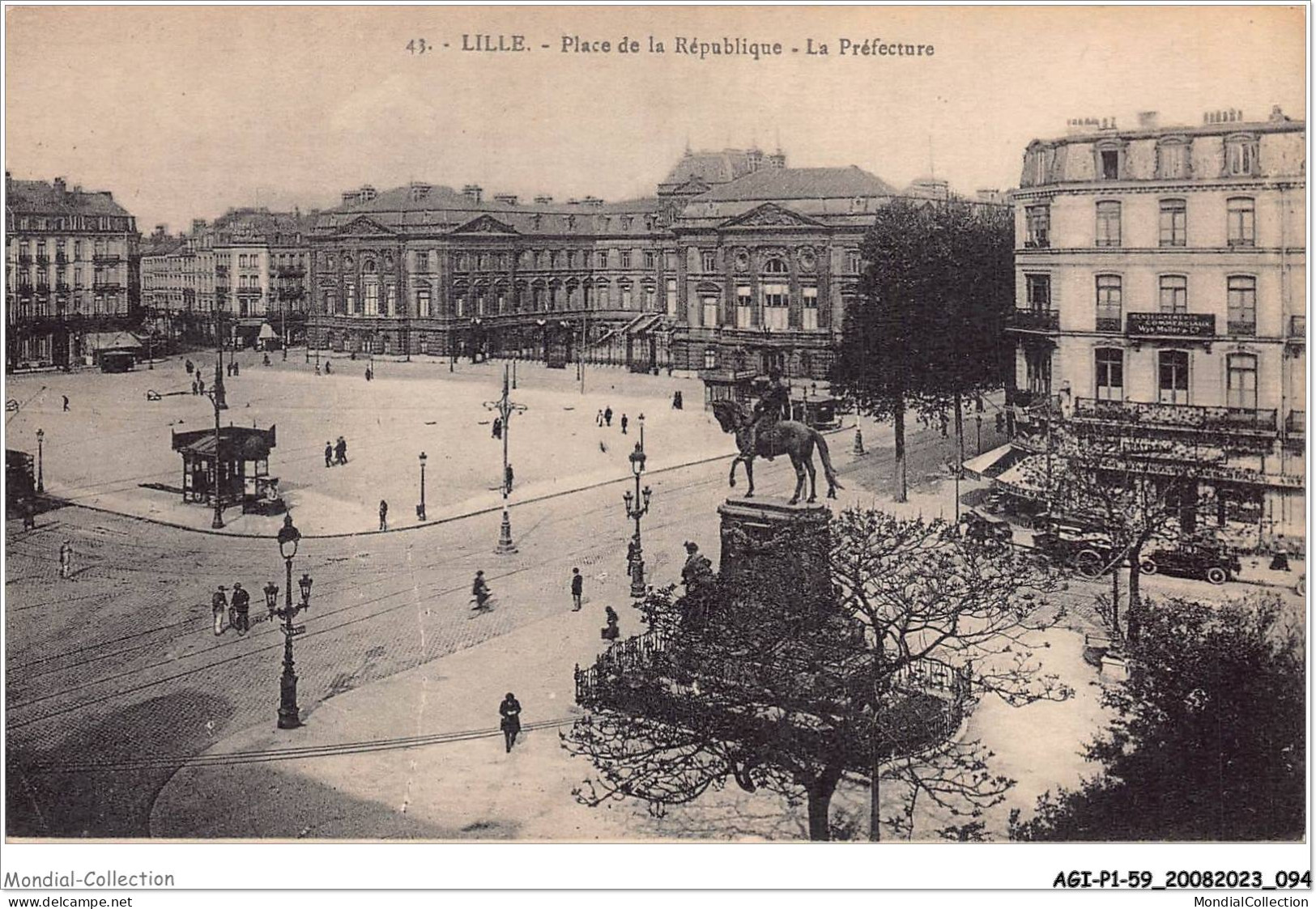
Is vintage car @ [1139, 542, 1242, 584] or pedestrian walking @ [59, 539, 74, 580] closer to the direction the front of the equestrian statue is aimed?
the pedestrian walking

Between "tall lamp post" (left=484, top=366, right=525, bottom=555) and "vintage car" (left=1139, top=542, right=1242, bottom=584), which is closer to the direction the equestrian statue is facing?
the tall lamp post

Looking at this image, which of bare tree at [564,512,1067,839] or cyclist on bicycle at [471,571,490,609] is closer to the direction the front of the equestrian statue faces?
the cyclist on bicycle

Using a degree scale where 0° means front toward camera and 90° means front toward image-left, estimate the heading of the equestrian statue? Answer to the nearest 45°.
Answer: approximately 90°

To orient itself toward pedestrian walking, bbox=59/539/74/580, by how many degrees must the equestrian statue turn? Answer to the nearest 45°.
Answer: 0° — it already faces them

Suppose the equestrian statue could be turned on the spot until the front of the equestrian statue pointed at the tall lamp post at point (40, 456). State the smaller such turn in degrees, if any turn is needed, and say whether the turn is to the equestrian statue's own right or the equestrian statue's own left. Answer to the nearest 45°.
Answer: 0° — it already faces it
